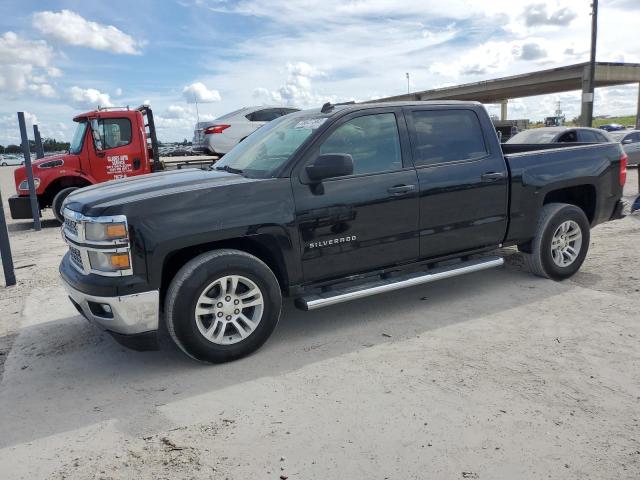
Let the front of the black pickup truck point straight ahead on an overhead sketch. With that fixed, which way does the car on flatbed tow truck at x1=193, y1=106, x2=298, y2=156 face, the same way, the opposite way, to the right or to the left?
the opposite way

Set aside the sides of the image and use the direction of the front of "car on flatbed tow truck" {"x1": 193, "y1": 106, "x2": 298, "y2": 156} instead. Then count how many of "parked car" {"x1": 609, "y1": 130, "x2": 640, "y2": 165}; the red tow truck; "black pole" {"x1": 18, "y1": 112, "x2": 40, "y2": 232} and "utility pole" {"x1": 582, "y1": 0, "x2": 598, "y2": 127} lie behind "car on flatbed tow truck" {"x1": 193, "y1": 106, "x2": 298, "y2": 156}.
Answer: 2

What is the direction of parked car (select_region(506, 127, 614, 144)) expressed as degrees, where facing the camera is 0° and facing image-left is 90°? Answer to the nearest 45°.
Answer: approximately 45°

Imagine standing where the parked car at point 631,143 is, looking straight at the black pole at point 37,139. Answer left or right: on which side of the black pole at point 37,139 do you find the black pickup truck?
left

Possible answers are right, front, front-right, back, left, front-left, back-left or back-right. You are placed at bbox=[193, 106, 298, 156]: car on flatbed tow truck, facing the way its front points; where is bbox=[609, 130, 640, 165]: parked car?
front-right

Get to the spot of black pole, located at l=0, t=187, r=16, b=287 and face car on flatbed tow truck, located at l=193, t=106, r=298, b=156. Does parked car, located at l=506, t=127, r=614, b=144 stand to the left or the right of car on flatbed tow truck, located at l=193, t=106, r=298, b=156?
right

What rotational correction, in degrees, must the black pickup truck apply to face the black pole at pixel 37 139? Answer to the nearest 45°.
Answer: approximately 90° to its right

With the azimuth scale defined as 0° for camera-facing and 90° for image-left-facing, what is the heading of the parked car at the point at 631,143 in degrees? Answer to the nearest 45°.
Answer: approximately 45°

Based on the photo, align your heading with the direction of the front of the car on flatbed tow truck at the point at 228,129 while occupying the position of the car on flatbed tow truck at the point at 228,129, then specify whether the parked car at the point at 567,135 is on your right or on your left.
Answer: on your right

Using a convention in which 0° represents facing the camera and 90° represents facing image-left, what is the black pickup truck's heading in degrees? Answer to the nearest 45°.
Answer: approximately 45°

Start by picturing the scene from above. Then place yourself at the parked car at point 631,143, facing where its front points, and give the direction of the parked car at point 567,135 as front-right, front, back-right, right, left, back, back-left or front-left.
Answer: front-left

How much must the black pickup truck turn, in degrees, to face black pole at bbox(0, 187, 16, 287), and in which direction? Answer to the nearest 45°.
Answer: approximately 90° to its right
